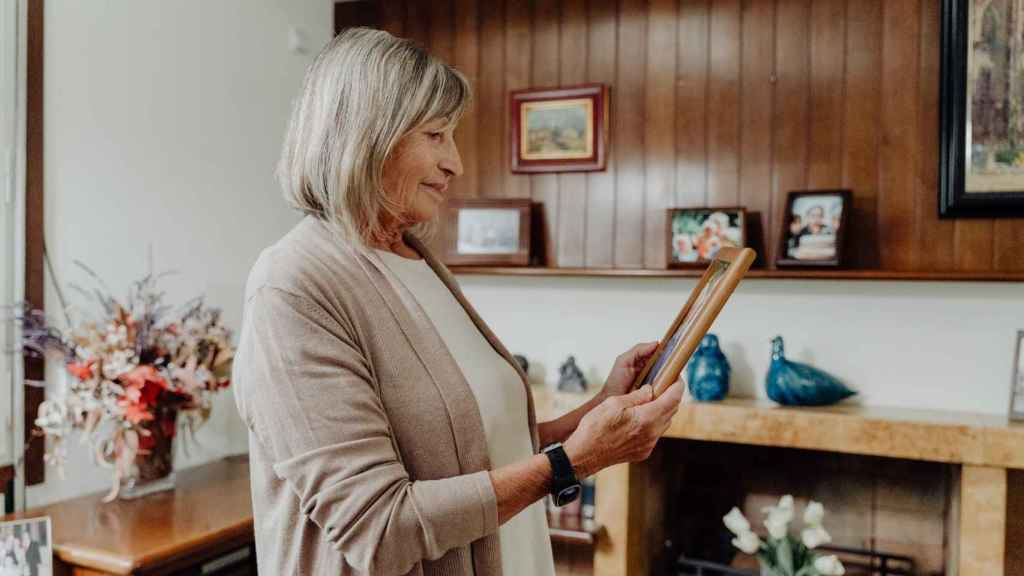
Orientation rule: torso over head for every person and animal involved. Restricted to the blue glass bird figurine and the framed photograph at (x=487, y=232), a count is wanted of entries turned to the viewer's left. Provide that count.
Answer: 1

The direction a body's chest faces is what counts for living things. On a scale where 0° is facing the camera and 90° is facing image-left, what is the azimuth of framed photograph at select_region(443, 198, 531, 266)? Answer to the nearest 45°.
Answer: approximately 0°

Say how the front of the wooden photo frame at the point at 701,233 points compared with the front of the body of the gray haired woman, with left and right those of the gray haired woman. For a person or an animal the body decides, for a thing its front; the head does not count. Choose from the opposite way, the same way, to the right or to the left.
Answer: to the right

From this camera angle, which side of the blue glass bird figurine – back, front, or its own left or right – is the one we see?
left

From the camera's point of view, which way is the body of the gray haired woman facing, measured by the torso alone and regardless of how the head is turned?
to the viewer's right

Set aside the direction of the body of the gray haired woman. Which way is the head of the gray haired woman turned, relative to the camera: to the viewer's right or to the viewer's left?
to the viewer's right

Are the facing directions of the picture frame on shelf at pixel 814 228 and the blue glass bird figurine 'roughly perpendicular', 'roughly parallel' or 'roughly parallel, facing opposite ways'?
roughly perpendicular
